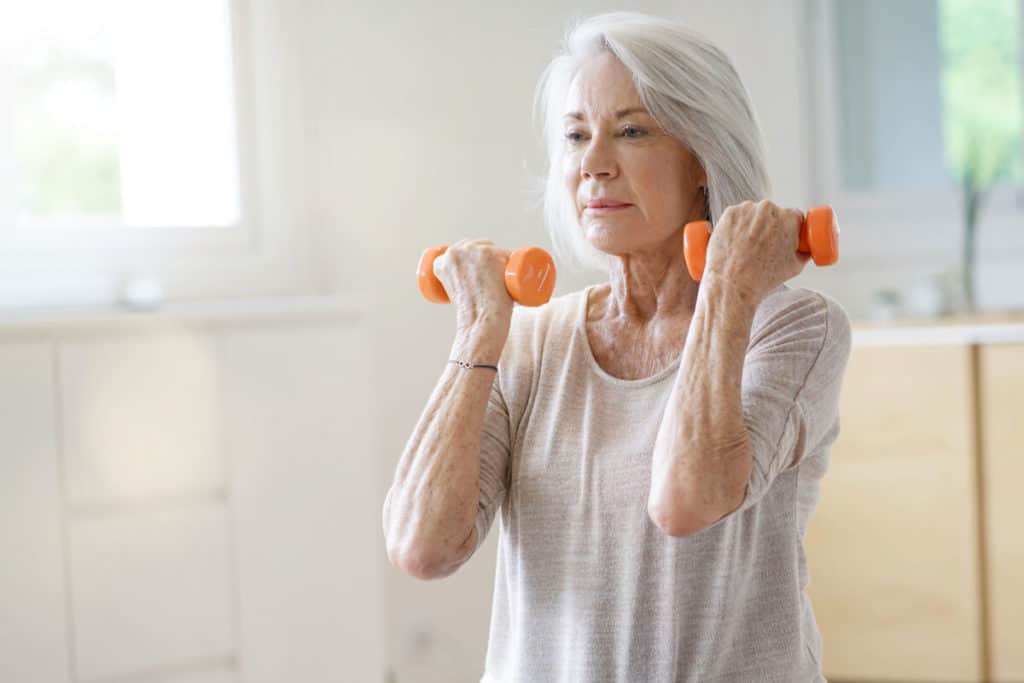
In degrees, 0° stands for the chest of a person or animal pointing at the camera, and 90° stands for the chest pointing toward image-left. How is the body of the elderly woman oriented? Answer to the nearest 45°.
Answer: approximately 45°

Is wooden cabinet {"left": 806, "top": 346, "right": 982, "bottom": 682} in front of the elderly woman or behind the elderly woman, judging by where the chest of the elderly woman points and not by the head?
behind

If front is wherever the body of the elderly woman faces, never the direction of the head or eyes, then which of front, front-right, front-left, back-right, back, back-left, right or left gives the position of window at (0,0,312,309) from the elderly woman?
right

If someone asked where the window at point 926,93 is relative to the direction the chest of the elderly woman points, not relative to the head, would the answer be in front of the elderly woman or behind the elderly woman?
behind

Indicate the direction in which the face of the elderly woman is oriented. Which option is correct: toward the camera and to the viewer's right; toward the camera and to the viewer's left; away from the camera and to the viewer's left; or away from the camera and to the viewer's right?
toward the camera and to the viewer's left
